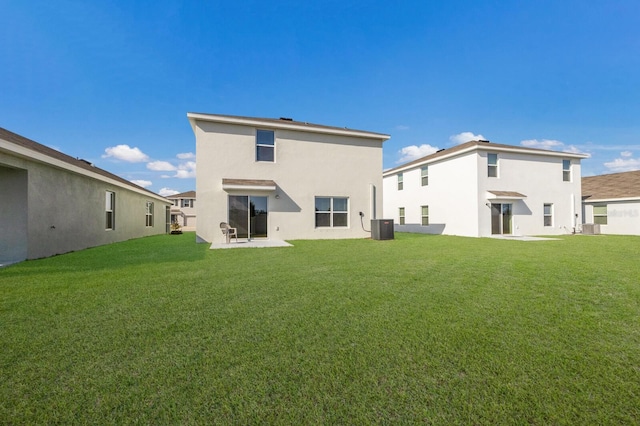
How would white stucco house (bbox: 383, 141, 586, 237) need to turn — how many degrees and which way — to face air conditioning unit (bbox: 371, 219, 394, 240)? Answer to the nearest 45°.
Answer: approximately 90° to its left

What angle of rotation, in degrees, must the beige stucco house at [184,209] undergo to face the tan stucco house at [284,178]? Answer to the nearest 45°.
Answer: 0° — it already faces it

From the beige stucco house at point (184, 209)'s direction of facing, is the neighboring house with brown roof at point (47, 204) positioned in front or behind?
in front

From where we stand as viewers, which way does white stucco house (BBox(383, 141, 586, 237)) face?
facing away from the viewer and to the left of the viewer

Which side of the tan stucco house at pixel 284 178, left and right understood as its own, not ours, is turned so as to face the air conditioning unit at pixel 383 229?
right

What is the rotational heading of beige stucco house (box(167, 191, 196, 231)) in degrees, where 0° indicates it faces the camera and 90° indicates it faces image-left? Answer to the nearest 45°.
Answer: approximately 0°

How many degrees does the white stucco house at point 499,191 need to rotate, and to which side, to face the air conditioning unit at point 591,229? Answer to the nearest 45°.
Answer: approximately 90° to its right

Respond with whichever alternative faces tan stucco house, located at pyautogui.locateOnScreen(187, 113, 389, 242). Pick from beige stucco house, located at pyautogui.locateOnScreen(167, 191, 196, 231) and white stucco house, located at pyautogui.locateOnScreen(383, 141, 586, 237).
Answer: beige stucco house, located at pyautogui.locateOnScreen(167, 191, 196, 231)

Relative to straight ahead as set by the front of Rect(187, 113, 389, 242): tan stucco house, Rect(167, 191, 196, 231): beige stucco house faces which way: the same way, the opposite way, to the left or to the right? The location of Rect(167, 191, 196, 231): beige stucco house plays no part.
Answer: the opposite way

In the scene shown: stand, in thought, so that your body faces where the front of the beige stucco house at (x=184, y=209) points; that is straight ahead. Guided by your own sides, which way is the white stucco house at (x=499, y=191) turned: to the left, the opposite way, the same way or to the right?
the opposite way

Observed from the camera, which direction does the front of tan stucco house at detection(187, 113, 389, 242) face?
facing away from the viewer

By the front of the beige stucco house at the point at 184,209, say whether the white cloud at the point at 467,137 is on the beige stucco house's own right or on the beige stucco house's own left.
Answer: on the beige stucco house's own left
